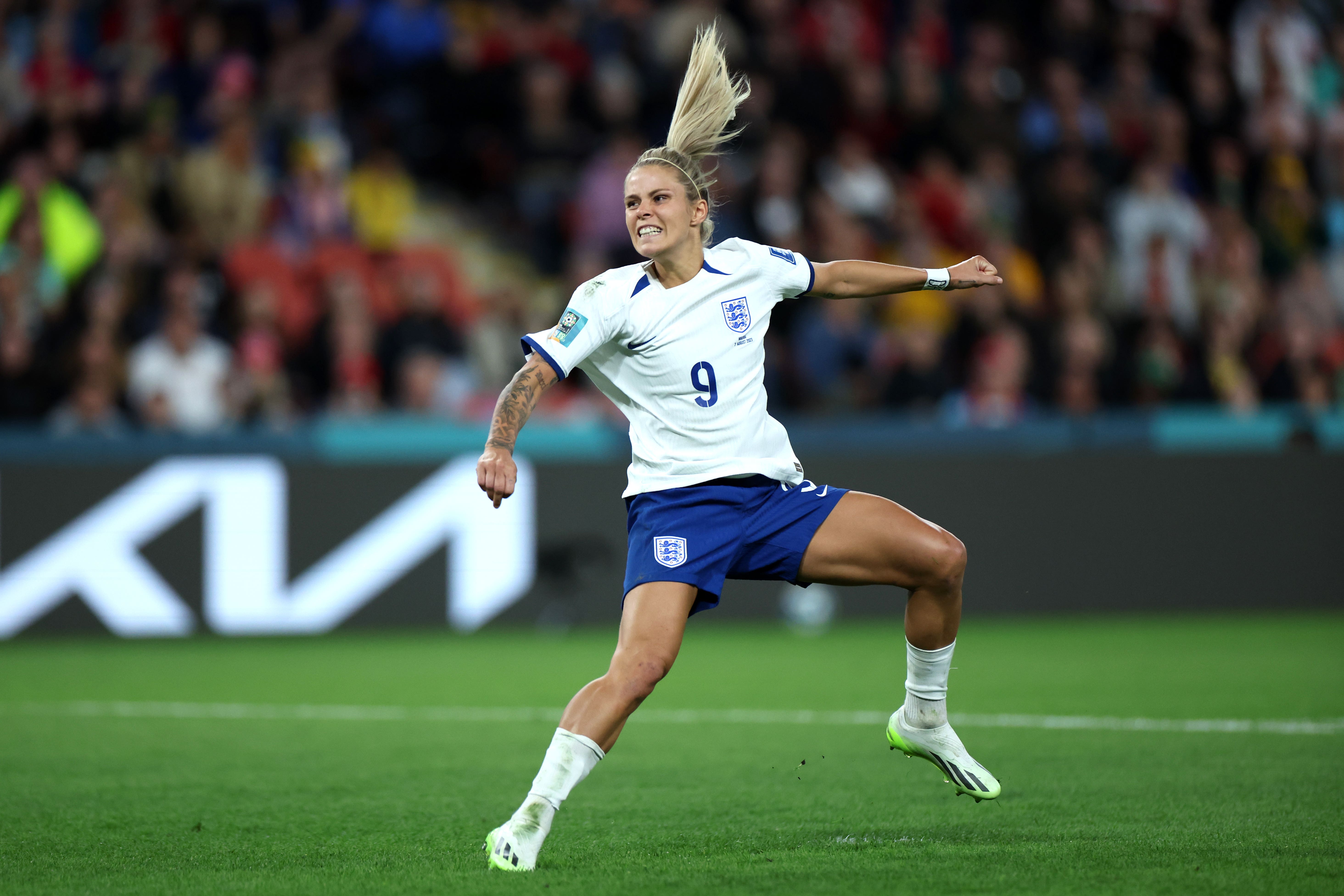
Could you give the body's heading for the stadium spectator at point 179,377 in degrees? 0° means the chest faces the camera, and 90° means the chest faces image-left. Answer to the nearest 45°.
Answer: approximately 0°

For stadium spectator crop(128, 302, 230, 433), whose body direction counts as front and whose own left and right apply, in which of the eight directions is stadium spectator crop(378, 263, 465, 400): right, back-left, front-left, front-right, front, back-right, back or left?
left

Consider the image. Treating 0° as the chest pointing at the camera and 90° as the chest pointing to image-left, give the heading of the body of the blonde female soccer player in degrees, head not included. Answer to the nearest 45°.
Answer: approximately 0°

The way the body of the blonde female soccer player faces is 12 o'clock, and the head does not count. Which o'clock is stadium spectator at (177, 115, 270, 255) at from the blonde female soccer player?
The stadium spectator is roughly at 5 o'clock from the blonde female soccer player.

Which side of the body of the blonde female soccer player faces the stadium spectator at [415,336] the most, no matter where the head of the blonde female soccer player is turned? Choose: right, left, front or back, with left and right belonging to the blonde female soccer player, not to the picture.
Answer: back

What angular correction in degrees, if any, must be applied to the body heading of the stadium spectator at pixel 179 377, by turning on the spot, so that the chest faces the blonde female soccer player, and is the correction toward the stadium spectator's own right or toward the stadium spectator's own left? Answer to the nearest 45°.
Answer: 0° — they already face them

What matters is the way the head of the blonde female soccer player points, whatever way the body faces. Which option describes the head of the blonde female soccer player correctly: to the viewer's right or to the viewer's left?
to the viewer's left

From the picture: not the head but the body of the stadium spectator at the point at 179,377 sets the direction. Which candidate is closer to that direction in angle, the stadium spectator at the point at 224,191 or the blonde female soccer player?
the blonde female soccer player

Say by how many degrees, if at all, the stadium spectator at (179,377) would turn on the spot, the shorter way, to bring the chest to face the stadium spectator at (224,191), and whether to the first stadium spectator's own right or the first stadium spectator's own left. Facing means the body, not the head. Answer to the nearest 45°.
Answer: approximately 180°

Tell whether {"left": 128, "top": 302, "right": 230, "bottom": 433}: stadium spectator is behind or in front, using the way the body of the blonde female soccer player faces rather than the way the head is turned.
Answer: behind
